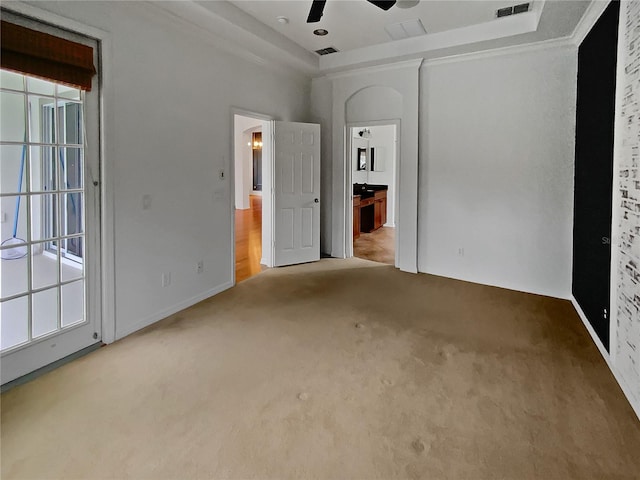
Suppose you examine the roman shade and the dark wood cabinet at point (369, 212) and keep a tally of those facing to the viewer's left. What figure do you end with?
0

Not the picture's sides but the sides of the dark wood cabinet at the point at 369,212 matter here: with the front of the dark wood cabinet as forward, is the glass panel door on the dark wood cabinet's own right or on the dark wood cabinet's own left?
on the dark wood cabinet's own right

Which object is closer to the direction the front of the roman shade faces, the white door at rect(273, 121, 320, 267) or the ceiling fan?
the ceiling fan

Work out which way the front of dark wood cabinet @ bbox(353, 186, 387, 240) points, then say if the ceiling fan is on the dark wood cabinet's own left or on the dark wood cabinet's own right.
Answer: on the dark wood cabinet's own right

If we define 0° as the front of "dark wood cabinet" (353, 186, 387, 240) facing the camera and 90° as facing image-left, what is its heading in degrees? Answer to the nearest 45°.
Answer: approximately 315°

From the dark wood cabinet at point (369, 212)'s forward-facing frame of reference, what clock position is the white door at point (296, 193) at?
The white door is roughly at 2 o'clock from the dark wood cabinet.

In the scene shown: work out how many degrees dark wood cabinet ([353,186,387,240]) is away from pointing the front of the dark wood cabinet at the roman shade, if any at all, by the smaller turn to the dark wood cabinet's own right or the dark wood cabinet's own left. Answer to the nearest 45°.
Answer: approximately 45° to the dark wood cabinet's own right

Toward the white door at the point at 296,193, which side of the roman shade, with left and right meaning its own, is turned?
left

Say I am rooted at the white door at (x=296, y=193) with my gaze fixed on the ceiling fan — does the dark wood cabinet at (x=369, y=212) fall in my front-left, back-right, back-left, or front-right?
back-left

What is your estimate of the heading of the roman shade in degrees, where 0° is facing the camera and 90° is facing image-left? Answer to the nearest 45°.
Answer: approximately 315°
